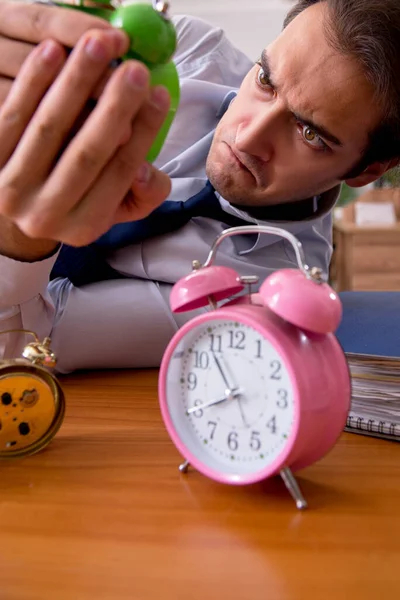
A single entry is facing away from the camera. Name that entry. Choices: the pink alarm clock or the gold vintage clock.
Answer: the gold vintage clock

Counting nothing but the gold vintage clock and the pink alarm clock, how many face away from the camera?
1

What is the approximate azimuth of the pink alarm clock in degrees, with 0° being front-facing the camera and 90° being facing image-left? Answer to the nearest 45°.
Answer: approximately 45°

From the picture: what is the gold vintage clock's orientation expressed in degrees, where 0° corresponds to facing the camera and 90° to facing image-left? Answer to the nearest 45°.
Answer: approximately 180°
